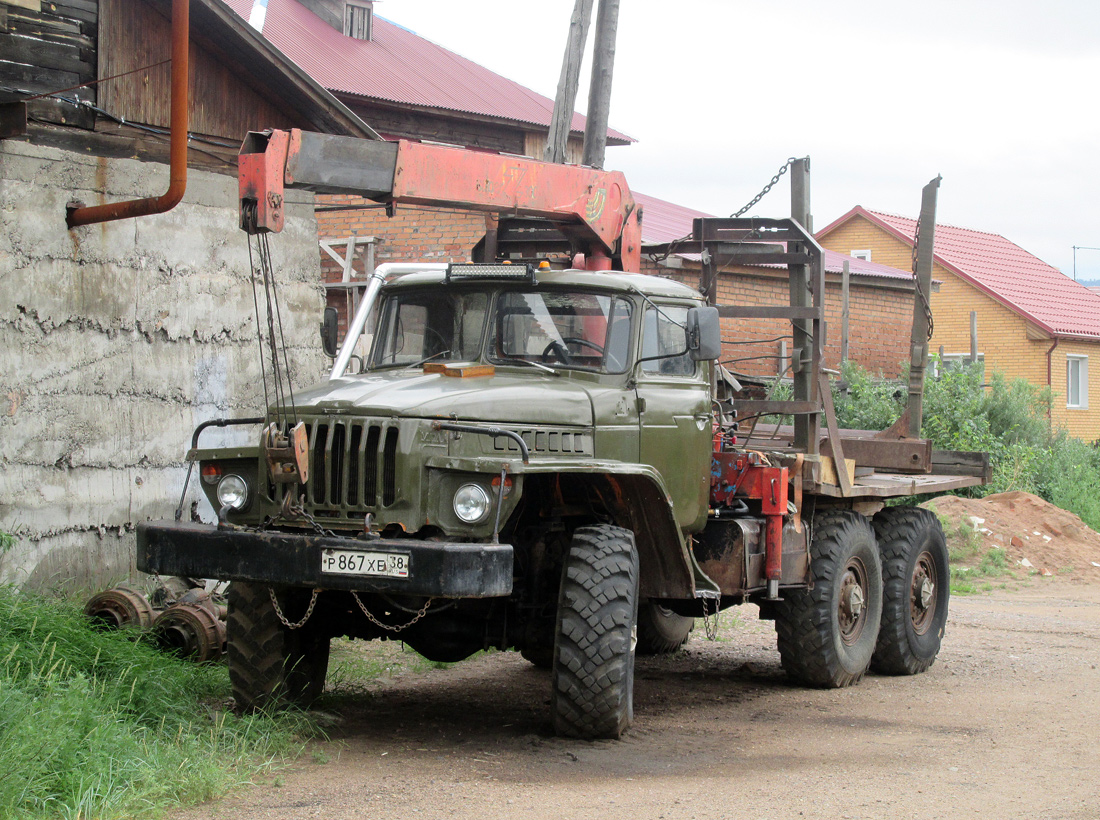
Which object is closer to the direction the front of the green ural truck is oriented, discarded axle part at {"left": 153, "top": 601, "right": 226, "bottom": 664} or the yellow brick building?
the discarded axle part

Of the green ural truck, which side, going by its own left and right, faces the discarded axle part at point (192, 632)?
right

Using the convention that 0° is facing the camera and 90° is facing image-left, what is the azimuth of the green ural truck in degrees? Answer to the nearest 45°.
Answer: approximately 45°

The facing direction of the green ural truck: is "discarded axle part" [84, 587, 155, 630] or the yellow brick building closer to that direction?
the discarded axle part

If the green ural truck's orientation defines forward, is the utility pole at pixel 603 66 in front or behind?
behind

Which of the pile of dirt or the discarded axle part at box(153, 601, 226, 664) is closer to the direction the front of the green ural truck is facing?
the discarded axle part

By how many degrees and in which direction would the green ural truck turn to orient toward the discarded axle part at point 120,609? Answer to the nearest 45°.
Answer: approximately 90° to its right

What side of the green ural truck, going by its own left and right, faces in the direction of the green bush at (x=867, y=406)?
back

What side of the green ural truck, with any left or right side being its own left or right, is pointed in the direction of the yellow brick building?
back

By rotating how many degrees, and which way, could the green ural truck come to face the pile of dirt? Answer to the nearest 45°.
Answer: approximately 180°
